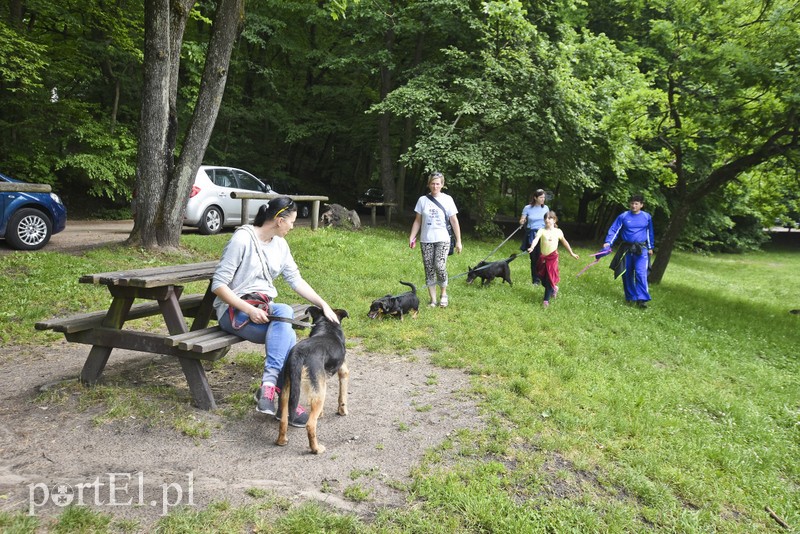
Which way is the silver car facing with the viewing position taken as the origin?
facing away from the viewer and to the right of the viewer

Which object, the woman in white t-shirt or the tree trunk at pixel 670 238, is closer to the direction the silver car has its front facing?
the tree trunk

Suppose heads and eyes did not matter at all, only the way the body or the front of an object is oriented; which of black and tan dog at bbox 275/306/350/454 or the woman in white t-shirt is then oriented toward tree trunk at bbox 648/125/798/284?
the black and tan dog

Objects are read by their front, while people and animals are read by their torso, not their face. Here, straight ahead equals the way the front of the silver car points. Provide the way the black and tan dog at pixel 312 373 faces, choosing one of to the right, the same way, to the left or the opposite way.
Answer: the same way

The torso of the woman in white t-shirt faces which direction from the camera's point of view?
toward the camera

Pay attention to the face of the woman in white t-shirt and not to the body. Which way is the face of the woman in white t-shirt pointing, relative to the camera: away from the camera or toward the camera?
toward the camera

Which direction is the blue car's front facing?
to the viewer's right

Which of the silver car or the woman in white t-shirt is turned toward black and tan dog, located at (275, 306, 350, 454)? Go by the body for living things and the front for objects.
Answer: the woman in white t-shirt

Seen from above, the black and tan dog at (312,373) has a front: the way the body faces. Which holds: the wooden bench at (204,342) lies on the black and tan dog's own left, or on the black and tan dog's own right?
on the black and tan dog's own left

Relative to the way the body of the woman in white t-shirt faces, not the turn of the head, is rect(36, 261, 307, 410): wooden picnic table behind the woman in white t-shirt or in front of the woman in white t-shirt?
in front
